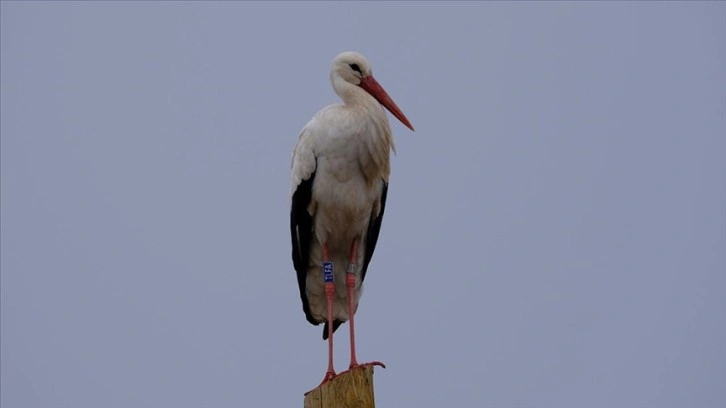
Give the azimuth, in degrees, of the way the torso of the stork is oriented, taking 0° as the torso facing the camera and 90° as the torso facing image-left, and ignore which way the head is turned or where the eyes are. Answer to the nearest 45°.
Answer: approximately 315°
